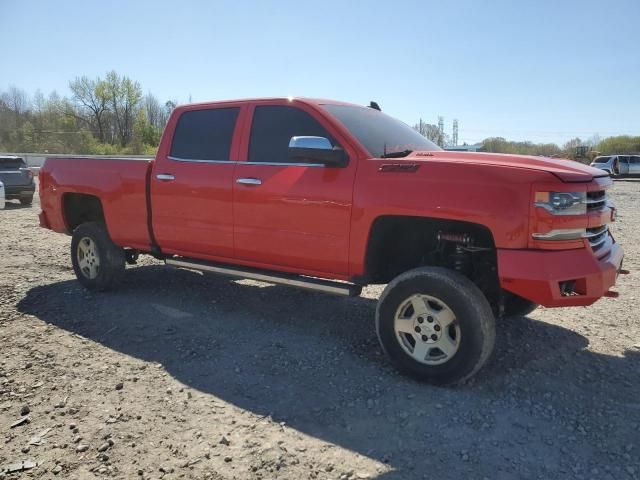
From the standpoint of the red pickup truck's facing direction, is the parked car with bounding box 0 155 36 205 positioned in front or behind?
behind

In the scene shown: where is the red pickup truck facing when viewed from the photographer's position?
facing the viewer and to the right of the viewer
